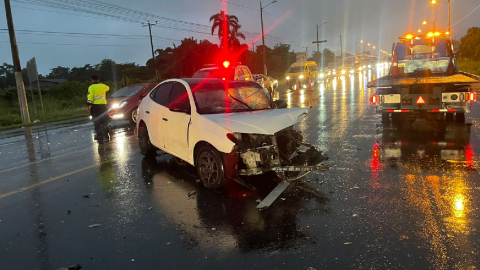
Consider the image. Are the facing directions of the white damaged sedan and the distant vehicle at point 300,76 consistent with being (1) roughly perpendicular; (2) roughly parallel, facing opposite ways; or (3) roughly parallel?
roughly perpendicular

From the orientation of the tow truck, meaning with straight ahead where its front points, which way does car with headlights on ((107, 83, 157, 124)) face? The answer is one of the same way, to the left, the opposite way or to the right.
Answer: the opposite way

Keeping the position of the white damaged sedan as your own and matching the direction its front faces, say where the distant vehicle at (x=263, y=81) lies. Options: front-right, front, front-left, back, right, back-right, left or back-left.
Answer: back-left

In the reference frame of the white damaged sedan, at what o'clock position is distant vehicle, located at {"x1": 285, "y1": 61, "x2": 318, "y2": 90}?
The distant vehicle is roughly at 8 o'clock from the white damaged sedan.

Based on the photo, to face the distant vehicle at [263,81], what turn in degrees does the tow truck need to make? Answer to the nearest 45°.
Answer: approximately 45° to its left

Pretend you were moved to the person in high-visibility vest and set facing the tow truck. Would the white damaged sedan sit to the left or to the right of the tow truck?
right

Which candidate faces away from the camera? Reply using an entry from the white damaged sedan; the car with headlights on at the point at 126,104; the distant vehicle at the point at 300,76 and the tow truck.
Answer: the tow truck

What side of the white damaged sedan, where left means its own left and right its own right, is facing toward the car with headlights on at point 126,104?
back

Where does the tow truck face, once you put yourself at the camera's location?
facing away from the viewer

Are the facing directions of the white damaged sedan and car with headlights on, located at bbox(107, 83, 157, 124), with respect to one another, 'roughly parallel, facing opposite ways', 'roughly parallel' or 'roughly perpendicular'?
roughly perpendicular

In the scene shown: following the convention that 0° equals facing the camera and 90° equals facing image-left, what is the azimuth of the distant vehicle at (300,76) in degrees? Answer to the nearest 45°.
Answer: approximately 45°

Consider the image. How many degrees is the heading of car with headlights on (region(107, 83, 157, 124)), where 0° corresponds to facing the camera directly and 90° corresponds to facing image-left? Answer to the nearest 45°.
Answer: approximately 45°
